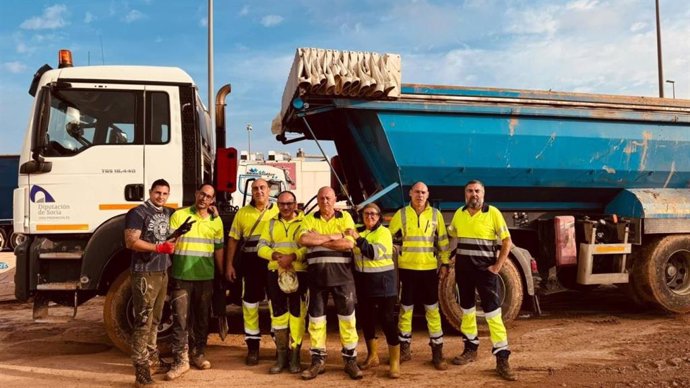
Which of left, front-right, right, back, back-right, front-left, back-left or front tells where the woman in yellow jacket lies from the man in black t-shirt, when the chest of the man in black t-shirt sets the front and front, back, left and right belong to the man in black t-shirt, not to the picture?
front-left

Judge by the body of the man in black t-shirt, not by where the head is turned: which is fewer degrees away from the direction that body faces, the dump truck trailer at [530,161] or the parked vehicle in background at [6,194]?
the dump truck trailer

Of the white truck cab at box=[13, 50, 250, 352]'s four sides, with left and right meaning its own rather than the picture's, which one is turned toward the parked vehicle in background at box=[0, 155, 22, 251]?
right

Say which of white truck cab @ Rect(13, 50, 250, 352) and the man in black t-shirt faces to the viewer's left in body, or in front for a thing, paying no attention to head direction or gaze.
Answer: the white truck cab

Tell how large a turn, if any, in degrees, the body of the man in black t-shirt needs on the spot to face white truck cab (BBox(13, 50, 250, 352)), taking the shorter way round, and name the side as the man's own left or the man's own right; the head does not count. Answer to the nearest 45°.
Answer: approximately 180°

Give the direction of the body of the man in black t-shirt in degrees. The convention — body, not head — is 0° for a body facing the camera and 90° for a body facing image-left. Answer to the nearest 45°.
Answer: approximately 315°

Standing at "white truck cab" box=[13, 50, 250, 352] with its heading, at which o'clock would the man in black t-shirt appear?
The man in black t-shirt is roughly at 8 o'clock from the white truck cab.

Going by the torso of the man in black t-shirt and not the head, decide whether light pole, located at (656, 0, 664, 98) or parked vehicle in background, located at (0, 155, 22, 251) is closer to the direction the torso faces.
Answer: the light pole

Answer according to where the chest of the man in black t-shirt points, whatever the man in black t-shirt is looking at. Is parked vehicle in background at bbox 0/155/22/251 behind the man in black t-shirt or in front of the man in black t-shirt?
behind

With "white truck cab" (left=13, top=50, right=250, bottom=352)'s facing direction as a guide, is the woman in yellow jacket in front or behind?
behind

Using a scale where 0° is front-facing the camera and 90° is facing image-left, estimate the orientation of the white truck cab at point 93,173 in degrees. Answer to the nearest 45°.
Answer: approximately 90°
